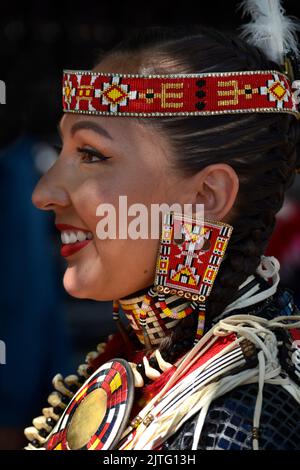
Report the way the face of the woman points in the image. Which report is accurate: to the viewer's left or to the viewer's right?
to the viewer's left

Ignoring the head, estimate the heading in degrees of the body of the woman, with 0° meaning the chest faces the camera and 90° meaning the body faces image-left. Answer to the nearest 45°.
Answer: approximately 90°
